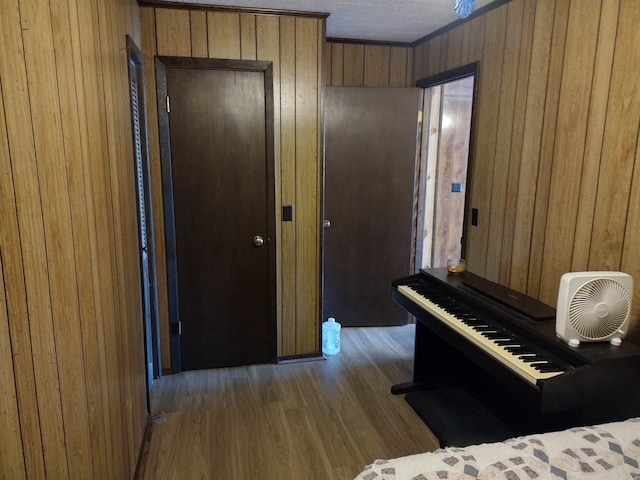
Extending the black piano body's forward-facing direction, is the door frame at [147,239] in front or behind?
in front

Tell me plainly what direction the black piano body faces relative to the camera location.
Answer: facing the viewer and to the left of the viewer

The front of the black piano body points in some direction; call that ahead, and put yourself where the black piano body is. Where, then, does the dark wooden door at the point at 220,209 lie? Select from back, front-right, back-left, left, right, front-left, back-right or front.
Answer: front-right

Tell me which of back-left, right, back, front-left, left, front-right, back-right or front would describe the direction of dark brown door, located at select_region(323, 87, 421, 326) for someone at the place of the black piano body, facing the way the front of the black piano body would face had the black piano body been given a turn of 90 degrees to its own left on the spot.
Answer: back

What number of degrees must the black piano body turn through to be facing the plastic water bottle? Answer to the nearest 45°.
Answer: approximately 90° to its right

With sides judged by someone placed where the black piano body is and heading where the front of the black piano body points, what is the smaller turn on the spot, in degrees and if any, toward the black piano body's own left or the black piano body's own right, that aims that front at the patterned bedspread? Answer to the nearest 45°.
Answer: approximately 45° to the black piano body's own left
